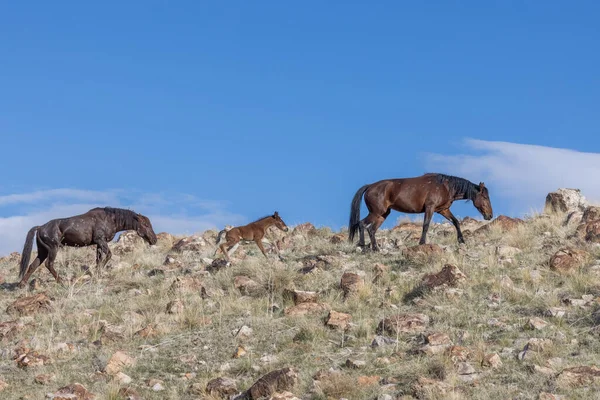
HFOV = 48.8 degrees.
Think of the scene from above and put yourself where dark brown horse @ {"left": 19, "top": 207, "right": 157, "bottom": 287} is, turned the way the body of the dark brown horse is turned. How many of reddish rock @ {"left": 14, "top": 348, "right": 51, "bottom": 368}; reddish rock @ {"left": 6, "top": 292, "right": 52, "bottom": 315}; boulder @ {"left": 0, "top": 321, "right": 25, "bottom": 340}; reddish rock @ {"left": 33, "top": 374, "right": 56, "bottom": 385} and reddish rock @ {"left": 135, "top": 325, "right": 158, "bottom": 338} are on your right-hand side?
5

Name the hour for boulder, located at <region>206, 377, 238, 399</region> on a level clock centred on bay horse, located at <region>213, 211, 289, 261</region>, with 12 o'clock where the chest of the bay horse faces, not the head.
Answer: The boulder is roughly at 3 o'clock from the bay horse.

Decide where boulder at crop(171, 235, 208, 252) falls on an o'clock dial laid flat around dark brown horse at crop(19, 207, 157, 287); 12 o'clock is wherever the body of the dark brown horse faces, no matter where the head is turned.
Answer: The boulder is roughly at 11 o'clock from the dark brown horse.

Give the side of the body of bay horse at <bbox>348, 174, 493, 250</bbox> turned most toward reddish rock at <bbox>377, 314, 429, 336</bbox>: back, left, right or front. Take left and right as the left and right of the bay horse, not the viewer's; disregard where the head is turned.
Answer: right

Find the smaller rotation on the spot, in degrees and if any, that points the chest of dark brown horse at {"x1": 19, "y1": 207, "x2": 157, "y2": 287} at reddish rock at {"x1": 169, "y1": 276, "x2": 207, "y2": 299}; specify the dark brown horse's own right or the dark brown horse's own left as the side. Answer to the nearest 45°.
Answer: approximately 45° to the dark brown horse's own right

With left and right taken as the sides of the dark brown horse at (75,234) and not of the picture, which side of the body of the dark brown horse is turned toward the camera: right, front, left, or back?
right

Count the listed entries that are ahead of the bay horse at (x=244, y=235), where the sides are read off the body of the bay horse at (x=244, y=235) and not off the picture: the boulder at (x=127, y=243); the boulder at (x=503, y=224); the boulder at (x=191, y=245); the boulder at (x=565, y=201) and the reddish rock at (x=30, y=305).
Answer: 2

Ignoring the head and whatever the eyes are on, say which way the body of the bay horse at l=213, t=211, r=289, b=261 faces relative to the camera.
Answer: to the viewer's right

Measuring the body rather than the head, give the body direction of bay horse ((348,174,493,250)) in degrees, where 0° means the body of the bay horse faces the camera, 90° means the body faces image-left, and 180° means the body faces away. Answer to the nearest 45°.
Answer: approximately 270°

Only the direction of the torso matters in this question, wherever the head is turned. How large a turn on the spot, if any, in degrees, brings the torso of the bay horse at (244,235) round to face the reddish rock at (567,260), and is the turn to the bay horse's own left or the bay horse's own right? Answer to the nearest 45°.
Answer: approximately 45° to the bay horse's own right

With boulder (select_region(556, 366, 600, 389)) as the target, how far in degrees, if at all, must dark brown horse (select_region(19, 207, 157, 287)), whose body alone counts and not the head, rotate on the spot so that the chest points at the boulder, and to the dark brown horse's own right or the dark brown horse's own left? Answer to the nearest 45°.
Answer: approximately 45° to the dark brown horse's own right

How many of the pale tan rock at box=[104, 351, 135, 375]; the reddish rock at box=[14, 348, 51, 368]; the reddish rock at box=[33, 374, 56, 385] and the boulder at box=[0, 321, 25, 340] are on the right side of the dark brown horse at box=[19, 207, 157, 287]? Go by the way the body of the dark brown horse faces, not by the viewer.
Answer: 4

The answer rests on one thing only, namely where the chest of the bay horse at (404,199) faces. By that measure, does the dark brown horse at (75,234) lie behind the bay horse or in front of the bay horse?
behind

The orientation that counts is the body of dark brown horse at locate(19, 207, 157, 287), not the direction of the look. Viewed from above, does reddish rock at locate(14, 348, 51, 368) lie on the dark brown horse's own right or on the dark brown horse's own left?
on the dark brown horse's own right

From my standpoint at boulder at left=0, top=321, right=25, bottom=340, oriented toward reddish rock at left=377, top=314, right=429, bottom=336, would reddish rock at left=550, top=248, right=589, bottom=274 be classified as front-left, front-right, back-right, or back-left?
front-left

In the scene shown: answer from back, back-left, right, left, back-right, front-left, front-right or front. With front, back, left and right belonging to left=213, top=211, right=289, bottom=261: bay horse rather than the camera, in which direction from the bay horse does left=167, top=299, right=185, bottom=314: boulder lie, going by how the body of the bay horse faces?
right
